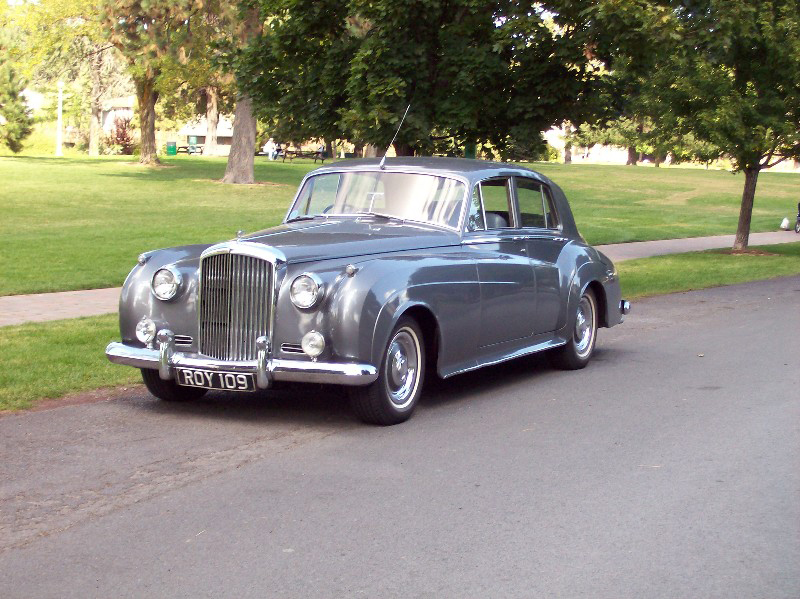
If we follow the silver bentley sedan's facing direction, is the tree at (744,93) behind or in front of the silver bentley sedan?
behind

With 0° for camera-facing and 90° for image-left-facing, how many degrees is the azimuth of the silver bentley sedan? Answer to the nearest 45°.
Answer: approximately 45°

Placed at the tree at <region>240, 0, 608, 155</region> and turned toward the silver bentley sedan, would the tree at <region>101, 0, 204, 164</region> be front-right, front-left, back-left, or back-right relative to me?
back-right

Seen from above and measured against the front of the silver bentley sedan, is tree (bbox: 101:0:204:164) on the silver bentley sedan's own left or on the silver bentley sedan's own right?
on the silver bentley sedan's own right

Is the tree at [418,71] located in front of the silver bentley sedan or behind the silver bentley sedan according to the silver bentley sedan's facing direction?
behind
